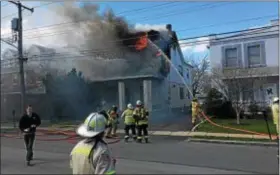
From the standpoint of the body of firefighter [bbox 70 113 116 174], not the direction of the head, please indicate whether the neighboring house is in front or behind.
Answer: in front

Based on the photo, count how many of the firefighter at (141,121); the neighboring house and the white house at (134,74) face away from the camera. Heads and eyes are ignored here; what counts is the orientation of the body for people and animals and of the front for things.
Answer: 1

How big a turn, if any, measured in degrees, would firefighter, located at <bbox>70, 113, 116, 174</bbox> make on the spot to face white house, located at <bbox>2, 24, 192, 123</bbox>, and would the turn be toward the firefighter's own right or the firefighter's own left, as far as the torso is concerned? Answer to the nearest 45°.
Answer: approximately 45° to the firefighter's own left

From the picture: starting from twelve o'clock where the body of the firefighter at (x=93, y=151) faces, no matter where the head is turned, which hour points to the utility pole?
The utility pole is roughly at 10 o'clock from the firefighter.

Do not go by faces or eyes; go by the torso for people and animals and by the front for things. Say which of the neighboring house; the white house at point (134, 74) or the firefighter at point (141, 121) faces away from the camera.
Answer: the firefighter

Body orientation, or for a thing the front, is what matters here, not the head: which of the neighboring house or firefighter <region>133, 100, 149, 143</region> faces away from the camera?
the firefighter

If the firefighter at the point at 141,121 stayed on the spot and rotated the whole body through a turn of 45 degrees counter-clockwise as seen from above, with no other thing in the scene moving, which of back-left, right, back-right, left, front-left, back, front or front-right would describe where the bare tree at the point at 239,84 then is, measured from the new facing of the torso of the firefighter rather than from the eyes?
right

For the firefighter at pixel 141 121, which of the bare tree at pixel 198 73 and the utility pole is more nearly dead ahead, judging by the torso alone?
the bare tree

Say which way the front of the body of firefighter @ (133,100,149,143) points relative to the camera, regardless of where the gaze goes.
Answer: away from the camera

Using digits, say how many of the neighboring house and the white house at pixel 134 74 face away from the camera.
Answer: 0

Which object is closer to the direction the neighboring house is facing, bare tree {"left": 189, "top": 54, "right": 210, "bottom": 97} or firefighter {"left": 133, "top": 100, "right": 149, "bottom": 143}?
the firefighter

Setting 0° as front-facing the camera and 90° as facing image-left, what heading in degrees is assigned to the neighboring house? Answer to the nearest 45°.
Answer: approximately 45°

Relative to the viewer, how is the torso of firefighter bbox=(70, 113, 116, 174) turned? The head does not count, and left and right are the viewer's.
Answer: facing away from the viewer and to the right of the viewer
